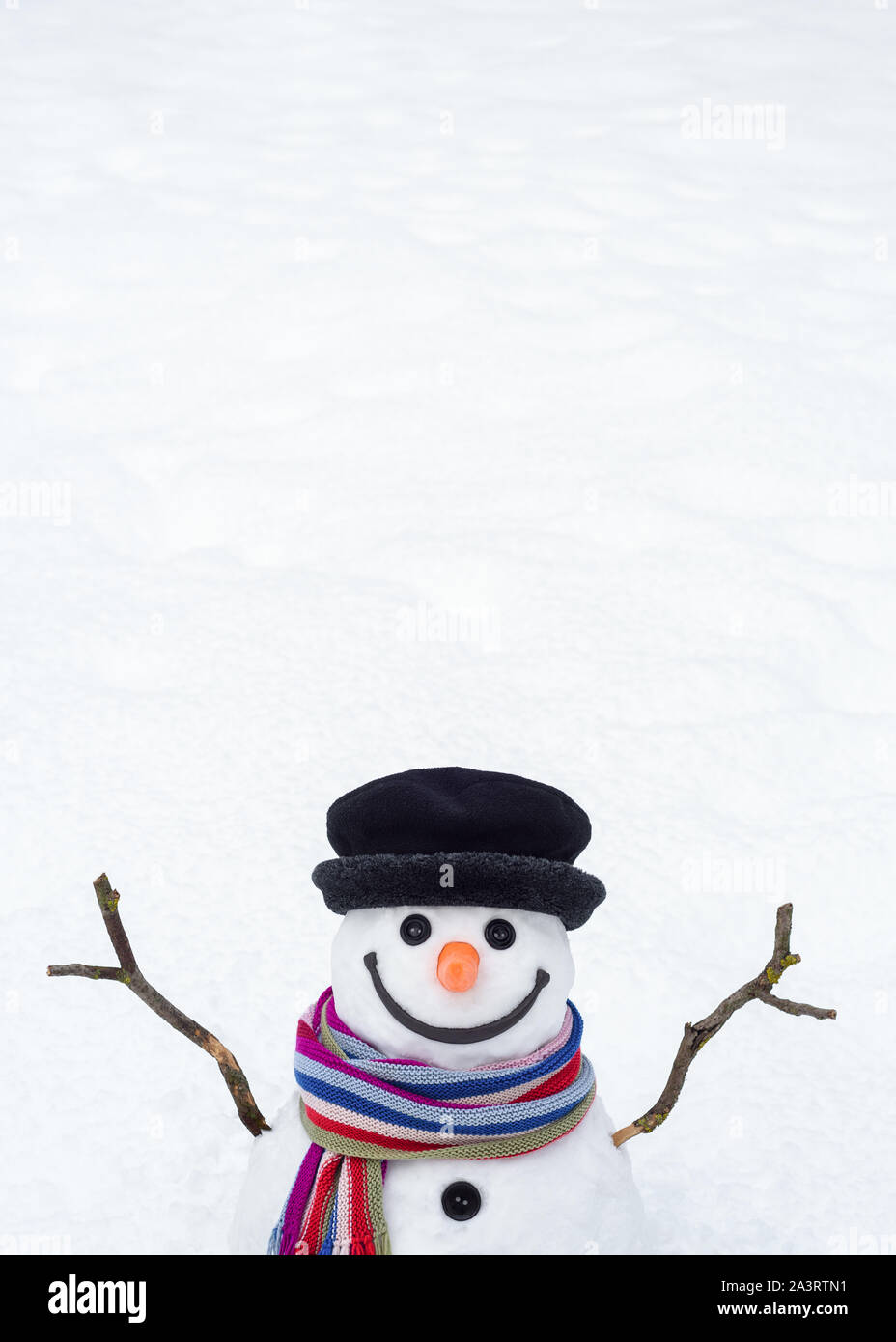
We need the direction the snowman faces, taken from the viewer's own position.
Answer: facing the viewer
